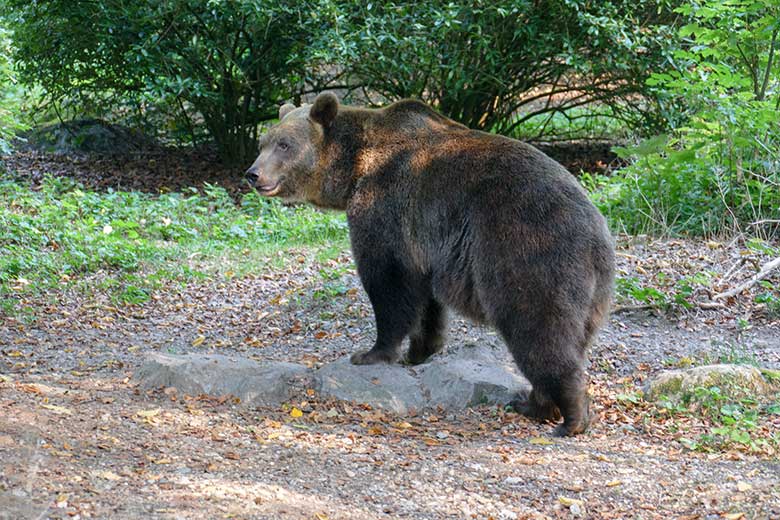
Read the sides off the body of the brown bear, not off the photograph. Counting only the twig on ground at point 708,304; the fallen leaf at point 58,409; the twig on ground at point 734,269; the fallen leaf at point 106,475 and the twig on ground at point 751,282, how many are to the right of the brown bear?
3

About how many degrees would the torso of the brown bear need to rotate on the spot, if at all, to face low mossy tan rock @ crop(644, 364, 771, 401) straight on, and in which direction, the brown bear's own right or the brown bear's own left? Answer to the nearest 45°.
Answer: approximately 135° to the brown bear's own right

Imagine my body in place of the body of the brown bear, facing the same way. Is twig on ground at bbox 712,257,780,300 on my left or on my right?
on my right

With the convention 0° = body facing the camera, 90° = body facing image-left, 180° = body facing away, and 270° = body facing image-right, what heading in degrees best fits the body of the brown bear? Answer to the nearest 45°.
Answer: approximately 135°

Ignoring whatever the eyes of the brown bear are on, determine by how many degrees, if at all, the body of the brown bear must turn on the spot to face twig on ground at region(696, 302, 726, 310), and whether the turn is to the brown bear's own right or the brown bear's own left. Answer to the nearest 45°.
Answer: approximately 90° to the brown bear's own right

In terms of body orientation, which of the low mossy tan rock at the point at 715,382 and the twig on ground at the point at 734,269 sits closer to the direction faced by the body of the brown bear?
the twig on ground

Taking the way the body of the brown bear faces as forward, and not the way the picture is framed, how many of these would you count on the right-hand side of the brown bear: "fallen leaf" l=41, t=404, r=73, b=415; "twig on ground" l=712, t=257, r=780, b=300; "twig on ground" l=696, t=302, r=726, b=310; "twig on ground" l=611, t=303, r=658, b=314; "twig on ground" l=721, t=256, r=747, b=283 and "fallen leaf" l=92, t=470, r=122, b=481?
4

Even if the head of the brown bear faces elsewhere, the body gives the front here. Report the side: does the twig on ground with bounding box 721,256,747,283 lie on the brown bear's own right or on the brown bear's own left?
on the brown bear's own right
